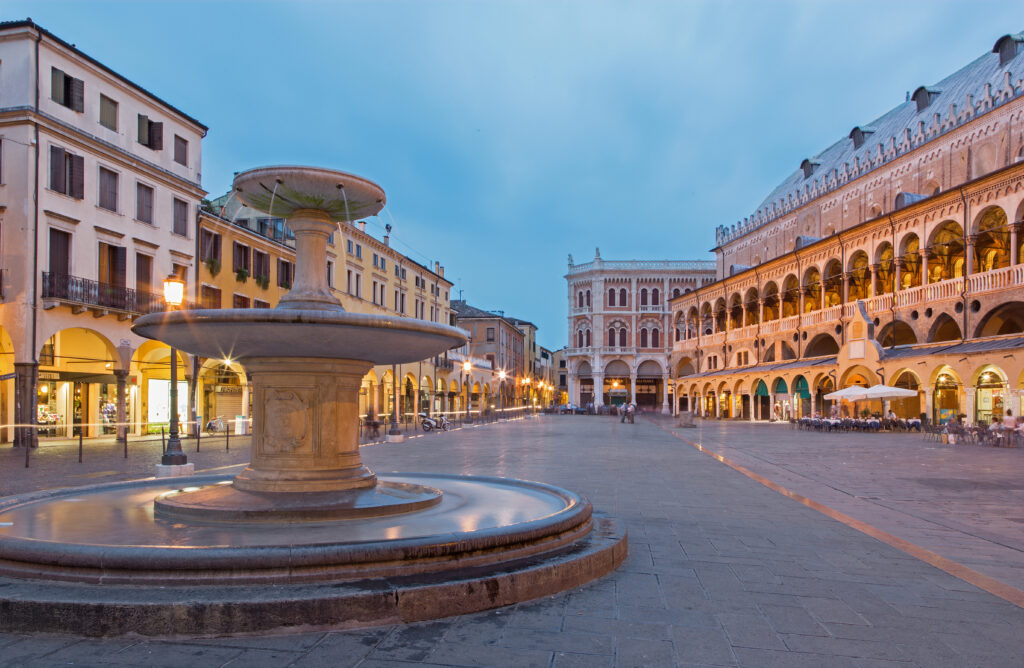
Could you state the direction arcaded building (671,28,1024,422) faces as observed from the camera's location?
facing the viewer and to the left of the viewer

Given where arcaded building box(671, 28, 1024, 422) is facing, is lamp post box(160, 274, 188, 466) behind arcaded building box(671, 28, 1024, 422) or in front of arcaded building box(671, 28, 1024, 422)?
in front

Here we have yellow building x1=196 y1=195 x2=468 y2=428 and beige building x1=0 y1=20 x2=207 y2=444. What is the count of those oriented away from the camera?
0

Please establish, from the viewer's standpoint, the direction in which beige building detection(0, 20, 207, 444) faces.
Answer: facing the viewer and to the right of the viewer

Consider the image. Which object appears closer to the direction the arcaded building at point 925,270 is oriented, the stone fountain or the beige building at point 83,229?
the beige building

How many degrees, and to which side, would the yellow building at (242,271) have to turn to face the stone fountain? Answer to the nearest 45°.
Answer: approximately 45° to its right

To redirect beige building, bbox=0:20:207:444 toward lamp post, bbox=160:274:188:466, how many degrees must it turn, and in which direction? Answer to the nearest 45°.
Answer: approximately 45° to its right

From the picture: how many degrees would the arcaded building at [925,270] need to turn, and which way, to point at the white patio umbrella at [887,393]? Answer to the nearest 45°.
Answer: approximately 45° to its left

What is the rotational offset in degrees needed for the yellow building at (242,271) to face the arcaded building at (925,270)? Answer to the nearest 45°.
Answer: approximately 45° to its left
